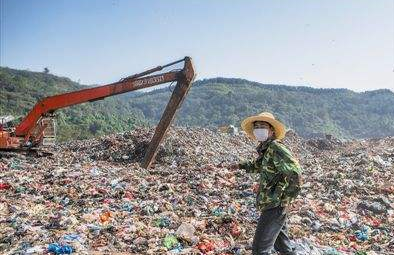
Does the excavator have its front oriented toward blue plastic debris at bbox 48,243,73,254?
no

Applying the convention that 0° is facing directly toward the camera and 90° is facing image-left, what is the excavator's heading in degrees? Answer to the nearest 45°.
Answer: approximately 270°

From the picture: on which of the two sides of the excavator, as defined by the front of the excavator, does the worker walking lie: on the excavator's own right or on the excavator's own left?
on the excavator's own right
